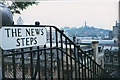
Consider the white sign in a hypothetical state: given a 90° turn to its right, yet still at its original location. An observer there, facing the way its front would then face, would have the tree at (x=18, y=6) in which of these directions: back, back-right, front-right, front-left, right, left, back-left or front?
back-right

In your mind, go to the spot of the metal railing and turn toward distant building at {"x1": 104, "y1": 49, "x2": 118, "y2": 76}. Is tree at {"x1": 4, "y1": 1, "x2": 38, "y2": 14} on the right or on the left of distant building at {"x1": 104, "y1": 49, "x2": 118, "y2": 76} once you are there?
left

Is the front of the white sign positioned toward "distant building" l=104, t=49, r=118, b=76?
no

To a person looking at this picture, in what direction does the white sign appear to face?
facing the viewer and to the right of the viewer
